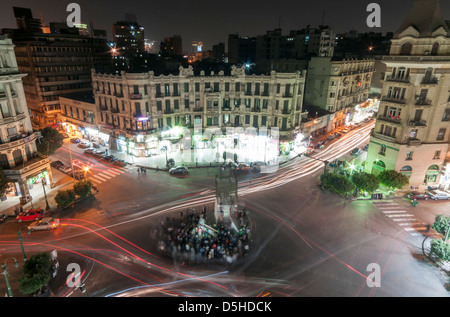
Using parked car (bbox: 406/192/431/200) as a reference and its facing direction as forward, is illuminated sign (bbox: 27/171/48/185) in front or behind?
in front

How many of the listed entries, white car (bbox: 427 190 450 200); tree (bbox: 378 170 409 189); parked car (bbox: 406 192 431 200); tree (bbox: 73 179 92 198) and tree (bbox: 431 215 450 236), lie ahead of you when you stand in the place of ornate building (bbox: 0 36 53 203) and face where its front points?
5

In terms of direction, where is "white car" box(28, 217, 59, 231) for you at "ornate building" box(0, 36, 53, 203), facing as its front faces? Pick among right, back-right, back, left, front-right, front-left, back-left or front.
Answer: front-right

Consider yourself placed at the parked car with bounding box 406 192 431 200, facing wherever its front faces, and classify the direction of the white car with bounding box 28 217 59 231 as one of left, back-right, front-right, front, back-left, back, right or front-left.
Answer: front-left

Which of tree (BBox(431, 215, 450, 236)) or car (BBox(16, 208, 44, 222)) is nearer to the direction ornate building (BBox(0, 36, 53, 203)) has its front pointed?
the tree

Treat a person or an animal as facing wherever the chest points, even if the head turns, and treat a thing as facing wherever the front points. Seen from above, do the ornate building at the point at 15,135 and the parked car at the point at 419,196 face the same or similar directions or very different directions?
very different directions

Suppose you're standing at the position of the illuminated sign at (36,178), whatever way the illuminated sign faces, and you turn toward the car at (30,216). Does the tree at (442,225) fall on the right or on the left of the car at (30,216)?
left

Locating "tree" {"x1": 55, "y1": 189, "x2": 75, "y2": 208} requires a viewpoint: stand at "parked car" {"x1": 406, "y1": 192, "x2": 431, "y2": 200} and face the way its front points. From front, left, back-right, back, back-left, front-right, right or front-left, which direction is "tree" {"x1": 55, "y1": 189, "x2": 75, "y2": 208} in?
front-left

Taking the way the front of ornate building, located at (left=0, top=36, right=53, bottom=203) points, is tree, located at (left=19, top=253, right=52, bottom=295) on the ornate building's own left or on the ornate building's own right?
on the ornate building's own right

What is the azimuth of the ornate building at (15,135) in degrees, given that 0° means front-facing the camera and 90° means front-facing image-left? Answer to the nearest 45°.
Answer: approximately 315°

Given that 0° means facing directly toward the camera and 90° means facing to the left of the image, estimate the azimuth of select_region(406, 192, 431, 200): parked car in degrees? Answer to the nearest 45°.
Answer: approximately 90°

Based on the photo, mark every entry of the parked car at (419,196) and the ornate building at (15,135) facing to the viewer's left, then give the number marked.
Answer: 1

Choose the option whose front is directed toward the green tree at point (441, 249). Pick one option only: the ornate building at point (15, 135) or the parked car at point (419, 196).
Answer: the ornate building

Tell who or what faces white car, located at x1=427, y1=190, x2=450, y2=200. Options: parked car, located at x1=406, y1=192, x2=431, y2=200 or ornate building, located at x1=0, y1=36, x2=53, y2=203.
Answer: the ornate building

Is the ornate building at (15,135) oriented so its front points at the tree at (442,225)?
yes
